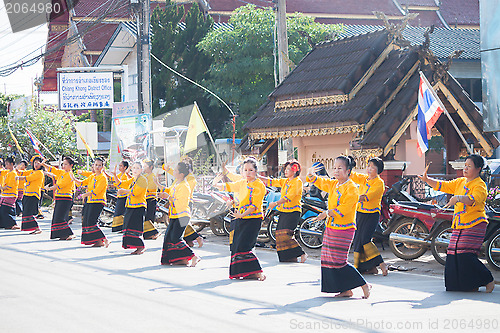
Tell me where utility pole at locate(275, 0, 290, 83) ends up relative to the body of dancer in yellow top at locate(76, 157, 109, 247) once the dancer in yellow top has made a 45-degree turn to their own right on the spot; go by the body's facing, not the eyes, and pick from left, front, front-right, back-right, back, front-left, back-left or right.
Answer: back-right

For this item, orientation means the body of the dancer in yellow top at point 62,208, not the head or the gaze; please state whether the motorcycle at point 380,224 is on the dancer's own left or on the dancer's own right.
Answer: on the dancer's own left

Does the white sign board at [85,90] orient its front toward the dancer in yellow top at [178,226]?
yes

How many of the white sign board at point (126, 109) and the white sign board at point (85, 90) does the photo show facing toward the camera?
2

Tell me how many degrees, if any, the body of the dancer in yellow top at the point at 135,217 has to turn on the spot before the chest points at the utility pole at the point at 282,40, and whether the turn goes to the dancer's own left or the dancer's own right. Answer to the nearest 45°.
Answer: approximately 180°

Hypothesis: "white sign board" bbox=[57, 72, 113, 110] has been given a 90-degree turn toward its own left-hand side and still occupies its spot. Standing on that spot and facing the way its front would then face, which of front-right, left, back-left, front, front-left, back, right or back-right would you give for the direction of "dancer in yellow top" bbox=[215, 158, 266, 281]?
right

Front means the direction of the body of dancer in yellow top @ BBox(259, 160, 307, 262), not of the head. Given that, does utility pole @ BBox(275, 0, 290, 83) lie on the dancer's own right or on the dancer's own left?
on the dancer's own right

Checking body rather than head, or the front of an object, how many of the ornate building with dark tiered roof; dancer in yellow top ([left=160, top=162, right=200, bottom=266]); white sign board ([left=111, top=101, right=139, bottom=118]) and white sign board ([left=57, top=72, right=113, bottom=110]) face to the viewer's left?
1

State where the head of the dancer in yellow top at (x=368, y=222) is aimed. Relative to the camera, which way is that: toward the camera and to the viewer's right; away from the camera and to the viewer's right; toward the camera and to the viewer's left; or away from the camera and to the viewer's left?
toward the camera and to the viewer's left

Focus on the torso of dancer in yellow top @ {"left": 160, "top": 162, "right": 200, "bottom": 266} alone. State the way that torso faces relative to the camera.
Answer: to the viewer's left

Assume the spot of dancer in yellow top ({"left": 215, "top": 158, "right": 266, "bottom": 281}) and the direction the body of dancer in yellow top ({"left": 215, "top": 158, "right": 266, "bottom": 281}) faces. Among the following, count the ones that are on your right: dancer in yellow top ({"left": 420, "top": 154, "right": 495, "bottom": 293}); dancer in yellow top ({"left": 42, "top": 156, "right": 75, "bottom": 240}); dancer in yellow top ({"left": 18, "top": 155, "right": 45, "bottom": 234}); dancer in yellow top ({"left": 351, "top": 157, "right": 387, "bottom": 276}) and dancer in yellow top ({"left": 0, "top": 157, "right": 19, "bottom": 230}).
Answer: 3

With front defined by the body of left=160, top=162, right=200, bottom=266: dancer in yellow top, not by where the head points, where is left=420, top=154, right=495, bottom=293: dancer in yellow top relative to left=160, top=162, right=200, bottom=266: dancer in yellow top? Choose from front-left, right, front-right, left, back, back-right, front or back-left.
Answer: back-left

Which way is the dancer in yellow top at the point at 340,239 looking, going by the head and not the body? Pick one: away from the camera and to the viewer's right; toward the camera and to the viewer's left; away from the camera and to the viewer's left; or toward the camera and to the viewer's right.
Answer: toward the camera and to the viewer's left

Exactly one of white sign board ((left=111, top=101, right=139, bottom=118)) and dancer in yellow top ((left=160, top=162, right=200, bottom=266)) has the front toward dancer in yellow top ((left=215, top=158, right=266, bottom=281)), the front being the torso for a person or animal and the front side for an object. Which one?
the white sign board

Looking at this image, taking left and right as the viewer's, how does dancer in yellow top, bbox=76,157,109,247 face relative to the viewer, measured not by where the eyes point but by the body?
facing the viewer and to the left of the viewer
